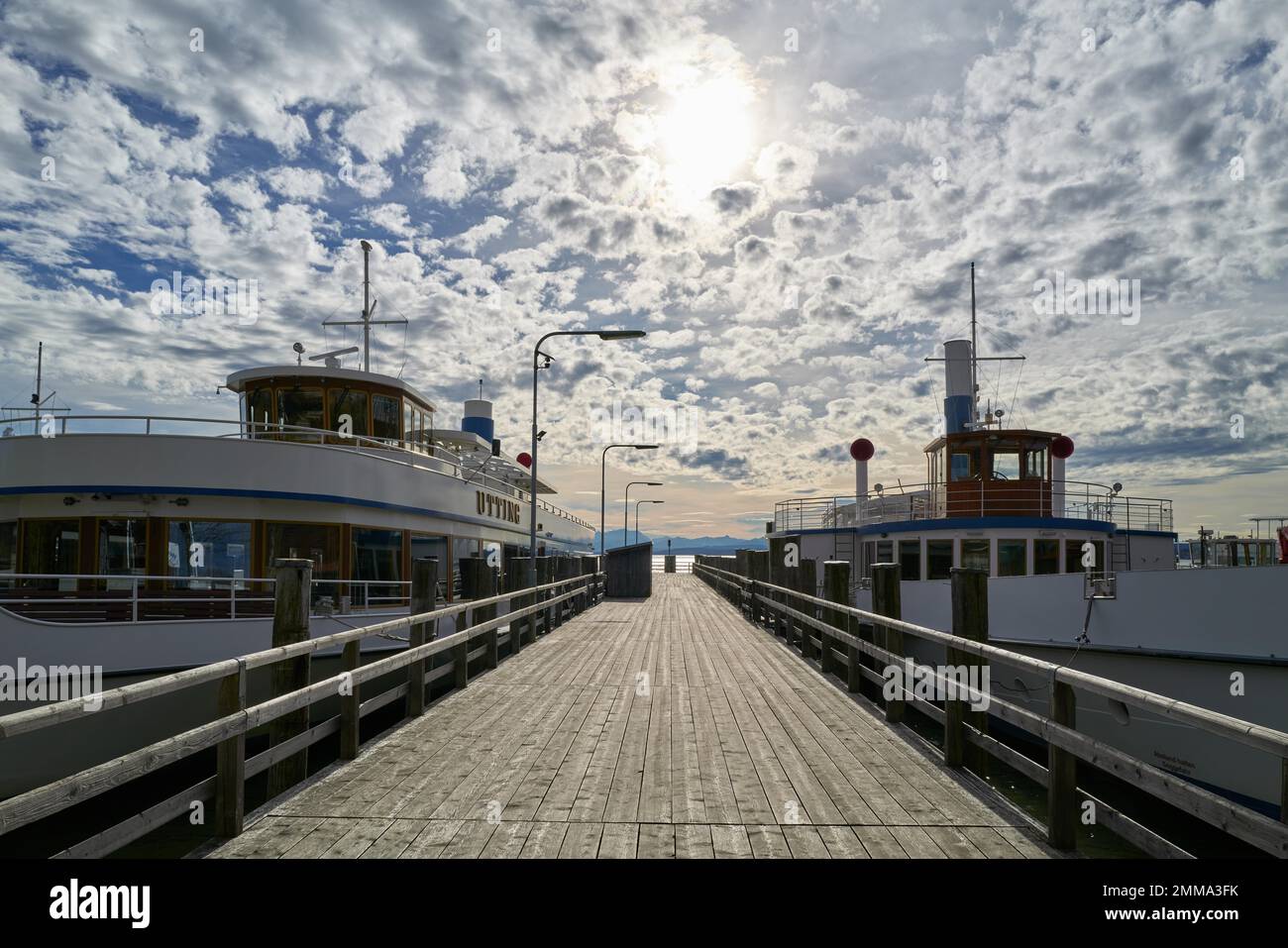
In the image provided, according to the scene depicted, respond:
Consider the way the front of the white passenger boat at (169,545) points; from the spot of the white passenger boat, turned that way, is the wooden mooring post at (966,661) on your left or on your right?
on your left

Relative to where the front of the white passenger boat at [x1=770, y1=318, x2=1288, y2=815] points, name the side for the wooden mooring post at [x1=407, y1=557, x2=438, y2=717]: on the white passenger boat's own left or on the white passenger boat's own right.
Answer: on the white passenger boat's own right

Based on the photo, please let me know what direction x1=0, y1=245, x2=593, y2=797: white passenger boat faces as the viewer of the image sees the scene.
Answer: facing the viewer and to the left of the viewer

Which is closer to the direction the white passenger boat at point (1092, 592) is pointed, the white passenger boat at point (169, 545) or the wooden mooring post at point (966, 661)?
the wooden mooring post

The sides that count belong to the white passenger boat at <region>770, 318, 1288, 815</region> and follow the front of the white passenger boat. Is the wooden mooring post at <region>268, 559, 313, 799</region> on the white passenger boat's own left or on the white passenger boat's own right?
on the white passenger boat's own right

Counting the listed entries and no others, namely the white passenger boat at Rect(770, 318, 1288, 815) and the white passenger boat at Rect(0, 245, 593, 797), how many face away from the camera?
0

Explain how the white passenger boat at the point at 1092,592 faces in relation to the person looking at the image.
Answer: facing the viewer and to the right of the viewer
